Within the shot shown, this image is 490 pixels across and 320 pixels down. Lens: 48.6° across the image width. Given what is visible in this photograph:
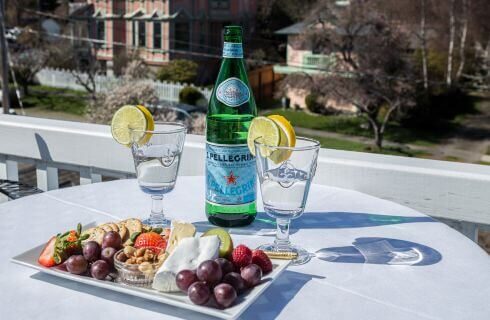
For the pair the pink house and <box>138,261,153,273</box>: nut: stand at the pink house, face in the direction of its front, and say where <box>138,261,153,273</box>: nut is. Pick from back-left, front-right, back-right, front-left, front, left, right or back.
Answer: front-left

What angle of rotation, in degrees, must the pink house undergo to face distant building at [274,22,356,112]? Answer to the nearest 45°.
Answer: approximately 90° to its left

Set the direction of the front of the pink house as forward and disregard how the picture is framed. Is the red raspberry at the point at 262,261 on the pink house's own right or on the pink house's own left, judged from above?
on the pink house's own left

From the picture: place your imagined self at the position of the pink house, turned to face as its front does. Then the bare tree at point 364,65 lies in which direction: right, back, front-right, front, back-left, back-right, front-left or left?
left

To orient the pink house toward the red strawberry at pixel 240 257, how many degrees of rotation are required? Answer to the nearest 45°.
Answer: approximately 45° to its left

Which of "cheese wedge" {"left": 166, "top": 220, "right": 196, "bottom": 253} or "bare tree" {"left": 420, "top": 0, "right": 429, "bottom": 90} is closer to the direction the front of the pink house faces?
the cheese wedge

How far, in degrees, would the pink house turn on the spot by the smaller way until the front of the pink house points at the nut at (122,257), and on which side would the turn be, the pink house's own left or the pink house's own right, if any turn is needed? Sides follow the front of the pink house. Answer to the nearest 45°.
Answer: approximately 45° to the pink house's own left

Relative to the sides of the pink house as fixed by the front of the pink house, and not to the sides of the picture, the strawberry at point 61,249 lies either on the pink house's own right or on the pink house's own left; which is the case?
on the pink house's own left

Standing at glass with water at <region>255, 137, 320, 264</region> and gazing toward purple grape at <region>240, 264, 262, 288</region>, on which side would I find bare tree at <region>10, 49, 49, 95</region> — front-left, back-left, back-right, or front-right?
back-right

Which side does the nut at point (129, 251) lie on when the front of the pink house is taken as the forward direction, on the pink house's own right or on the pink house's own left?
on the pink house's own left

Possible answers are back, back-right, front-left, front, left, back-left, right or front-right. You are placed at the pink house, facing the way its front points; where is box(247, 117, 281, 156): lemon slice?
front-left

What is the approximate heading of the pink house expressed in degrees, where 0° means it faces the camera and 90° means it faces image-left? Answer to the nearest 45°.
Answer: approximately 45°
